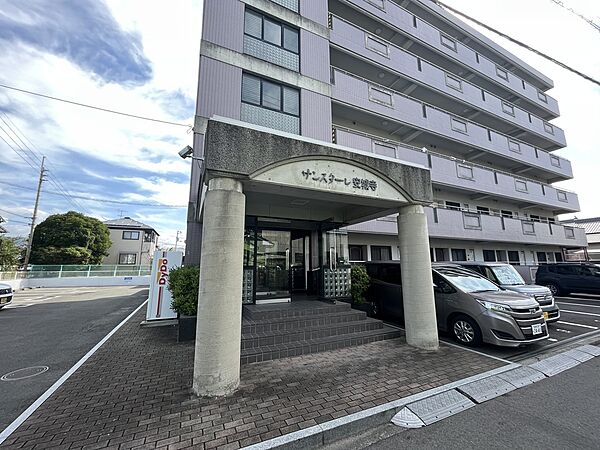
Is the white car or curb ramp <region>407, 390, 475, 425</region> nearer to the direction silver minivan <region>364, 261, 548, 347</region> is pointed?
the curb ramp

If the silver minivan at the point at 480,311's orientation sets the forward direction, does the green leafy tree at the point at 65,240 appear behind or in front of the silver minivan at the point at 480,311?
behind

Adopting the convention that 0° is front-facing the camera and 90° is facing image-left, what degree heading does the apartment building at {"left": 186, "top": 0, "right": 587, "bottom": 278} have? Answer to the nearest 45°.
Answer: approximately 315°

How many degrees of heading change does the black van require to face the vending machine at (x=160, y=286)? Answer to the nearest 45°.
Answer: approximately 90° to its right

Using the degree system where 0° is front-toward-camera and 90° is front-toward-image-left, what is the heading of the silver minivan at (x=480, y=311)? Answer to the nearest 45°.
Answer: approximately 315°

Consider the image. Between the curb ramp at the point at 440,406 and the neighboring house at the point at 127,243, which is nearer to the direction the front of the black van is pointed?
the curb ramp
